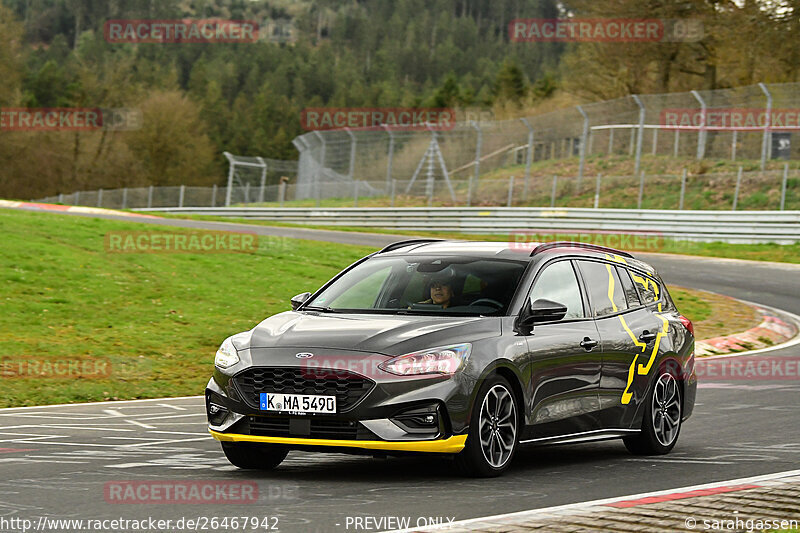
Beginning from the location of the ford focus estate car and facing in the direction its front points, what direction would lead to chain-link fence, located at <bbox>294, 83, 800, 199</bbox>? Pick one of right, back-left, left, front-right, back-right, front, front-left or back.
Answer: back-right

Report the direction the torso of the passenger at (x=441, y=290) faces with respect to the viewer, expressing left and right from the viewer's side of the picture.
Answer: facing the viewer and to the left of the viewer

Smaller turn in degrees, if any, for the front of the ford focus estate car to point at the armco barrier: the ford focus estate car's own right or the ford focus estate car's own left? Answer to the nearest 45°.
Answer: approximately 135° to the ford focus estate car's own right

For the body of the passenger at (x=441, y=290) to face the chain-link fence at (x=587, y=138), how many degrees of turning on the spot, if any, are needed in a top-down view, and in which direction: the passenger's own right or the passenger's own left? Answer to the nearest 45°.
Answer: approximately 135° to the passenger's own right

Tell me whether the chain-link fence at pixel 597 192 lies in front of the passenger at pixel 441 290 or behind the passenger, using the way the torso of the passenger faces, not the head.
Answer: behind

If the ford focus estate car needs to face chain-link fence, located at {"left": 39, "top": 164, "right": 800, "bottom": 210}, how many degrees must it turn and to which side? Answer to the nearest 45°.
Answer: approximately 135° to its right

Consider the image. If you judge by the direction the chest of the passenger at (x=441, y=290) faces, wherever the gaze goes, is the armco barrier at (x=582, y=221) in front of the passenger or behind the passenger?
behind

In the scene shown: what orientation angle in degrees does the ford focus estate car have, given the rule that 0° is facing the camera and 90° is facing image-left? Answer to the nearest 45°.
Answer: approximately 45°
